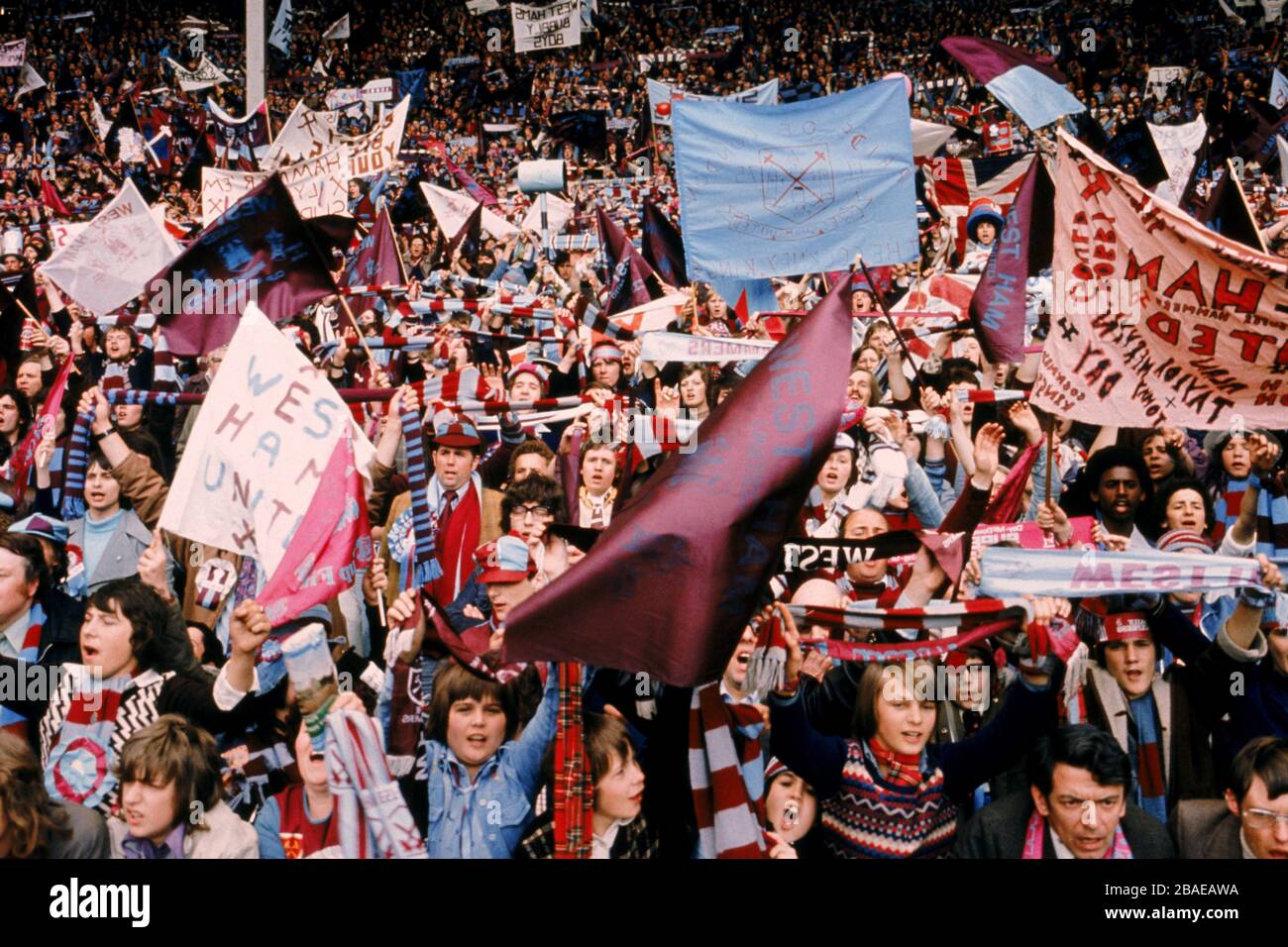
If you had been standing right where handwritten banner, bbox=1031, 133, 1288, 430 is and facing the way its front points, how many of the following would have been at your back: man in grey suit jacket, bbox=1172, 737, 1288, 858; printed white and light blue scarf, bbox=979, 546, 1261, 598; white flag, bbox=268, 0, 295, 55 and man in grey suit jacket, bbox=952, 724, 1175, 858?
3

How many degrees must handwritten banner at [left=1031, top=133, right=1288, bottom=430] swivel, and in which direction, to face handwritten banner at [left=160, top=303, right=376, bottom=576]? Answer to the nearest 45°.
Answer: approximately 135° to its left

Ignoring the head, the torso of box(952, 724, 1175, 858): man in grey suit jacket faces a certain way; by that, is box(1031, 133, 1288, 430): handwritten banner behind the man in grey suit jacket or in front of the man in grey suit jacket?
behind

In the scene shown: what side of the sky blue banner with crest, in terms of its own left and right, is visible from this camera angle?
back

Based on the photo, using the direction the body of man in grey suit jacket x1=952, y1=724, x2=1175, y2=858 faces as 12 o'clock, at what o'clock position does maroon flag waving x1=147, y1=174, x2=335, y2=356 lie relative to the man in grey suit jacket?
The maroon flag waving is roughly at 4 o'clock from the man in grey suit jacket.

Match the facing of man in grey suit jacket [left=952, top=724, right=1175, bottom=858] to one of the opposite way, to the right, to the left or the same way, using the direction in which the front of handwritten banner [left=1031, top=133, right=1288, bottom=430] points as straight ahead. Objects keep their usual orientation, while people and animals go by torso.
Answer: the opposite way

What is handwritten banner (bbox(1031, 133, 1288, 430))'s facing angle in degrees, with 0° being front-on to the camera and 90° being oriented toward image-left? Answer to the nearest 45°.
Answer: approximately 180°
